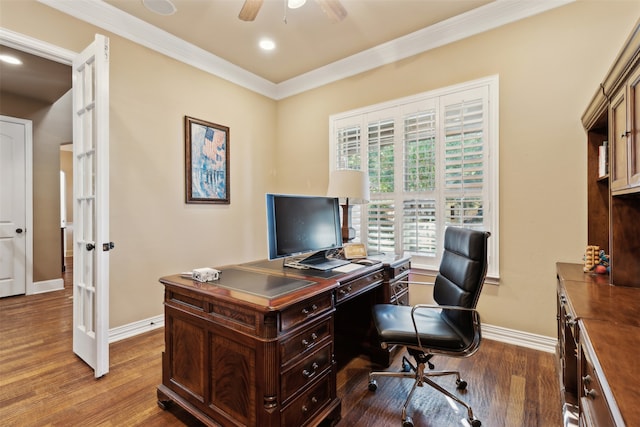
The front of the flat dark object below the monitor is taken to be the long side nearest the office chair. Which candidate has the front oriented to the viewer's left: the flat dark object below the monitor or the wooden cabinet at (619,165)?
the wooden cabinet

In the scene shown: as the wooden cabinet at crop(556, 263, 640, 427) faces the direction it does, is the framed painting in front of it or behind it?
in front

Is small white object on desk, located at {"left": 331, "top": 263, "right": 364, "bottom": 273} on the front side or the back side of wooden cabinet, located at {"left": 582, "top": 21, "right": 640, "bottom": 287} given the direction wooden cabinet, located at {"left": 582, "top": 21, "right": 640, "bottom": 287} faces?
on the front side

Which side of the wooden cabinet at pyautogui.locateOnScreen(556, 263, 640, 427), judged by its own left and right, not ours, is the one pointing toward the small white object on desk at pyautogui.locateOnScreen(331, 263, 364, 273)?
front

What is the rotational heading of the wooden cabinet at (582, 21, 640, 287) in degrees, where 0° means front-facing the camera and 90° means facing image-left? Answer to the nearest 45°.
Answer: approximately 90°

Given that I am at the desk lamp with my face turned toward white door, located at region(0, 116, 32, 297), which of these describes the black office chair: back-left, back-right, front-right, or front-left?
back-left
